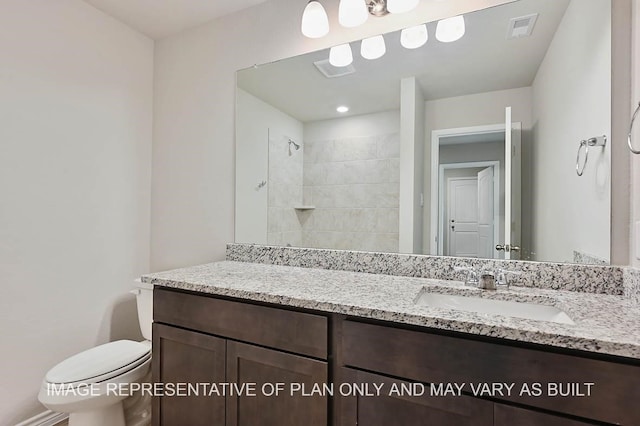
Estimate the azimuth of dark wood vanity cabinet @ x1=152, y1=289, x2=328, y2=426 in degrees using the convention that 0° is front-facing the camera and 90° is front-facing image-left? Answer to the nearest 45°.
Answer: approximately 45°

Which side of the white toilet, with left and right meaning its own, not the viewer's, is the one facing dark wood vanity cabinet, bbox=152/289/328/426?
left

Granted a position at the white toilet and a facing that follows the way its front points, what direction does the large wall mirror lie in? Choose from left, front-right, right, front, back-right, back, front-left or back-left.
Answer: left

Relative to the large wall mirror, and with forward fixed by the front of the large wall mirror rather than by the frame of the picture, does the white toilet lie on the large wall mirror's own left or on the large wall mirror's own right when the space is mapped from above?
on the large wall mirror's own right

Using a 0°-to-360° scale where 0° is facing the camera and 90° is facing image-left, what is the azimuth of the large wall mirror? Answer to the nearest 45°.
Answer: approximately 0°

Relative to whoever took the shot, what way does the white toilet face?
facing the viewer and to the left of the viewer
